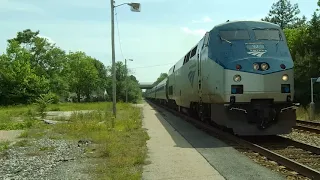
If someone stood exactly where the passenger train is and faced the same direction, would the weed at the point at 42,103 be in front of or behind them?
behind

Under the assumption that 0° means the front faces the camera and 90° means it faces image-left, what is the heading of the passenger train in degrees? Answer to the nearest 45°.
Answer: approximately 315°
